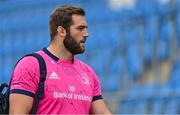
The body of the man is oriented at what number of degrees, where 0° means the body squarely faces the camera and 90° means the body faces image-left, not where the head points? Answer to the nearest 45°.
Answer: approximately 315°

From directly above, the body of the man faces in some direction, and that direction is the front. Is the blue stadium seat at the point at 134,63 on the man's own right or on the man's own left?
on the man's own left

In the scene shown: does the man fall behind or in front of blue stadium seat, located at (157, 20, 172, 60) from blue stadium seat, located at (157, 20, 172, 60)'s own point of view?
in front

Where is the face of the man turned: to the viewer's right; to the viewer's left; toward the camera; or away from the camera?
to the viewer's right
